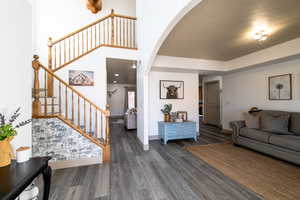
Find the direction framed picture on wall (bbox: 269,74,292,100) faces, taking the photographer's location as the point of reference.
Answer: facing the viewer and to the left of the viewer

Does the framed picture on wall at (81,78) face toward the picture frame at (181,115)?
no

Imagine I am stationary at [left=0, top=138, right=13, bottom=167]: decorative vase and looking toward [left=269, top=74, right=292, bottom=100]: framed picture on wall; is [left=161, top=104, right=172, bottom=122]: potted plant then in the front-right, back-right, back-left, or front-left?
front-left

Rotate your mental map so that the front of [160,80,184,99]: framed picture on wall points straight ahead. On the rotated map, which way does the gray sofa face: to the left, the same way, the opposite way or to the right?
to the right

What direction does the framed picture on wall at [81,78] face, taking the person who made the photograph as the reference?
facing the viewer

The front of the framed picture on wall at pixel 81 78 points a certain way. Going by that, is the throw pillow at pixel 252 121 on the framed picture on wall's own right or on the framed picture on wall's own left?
on the framed picture on wall's own left

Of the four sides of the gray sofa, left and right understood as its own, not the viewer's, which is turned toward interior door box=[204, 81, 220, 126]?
right

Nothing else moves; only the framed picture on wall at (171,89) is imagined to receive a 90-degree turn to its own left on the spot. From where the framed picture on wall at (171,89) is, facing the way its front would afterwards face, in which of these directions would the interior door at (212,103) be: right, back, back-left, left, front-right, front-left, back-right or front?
front-left

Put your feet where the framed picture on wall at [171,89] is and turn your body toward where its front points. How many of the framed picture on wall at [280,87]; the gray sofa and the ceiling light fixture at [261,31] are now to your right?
0

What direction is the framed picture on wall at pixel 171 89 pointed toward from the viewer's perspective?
toward the camera

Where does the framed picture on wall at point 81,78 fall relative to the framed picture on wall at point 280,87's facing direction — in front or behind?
in front

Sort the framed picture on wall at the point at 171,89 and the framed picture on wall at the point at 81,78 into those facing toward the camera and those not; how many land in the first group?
2
